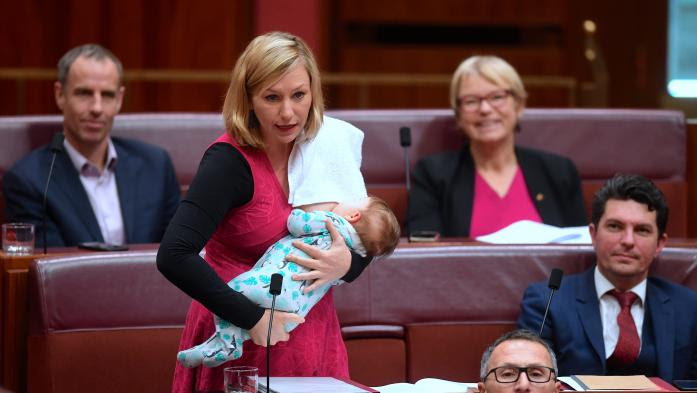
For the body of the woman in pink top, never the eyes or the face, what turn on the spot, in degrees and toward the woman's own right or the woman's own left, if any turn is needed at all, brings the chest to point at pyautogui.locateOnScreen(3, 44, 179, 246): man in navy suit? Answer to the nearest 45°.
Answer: approximately 90° to the woman's own right

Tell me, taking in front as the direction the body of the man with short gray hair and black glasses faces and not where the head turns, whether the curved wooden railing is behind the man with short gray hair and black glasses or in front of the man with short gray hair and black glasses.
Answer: behind

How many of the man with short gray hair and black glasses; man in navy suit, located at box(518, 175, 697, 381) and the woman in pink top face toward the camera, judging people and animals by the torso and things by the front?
3

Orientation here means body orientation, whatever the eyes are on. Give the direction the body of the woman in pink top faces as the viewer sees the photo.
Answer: toward the camera

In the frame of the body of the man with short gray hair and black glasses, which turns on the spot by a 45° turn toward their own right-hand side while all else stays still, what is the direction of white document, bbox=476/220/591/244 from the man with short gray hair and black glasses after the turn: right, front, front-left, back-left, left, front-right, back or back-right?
back-right

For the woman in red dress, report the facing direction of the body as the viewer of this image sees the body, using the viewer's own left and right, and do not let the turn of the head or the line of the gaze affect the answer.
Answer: facing the viewer and to the right of the viewer

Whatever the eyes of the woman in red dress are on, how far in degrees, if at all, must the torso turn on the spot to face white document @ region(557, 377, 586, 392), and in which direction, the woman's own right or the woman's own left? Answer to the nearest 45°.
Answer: approximately 45° to the woman's own left

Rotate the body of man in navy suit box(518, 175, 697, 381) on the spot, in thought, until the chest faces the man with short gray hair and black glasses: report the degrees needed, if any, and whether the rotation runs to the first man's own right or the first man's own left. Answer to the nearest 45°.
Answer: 0° — they already face them

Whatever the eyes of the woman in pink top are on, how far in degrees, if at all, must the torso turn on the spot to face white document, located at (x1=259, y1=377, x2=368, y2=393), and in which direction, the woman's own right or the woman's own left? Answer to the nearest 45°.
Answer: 0° — they already face it

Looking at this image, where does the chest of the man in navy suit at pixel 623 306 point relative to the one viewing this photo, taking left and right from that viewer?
facing the viewer

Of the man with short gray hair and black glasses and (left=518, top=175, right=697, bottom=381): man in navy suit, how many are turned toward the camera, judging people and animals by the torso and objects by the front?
2

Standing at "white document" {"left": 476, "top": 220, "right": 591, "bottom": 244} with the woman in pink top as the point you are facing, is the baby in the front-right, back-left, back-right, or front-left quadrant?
back-left

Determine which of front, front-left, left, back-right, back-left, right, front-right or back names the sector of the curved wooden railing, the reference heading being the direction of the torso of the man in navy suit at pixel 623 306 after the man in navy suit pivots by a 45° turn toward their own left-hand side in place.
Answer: back
